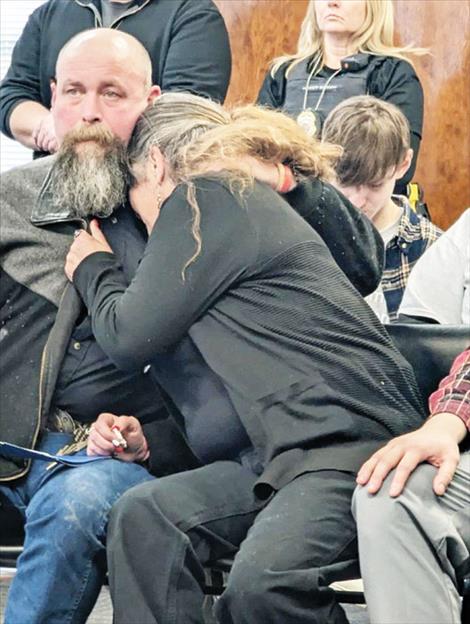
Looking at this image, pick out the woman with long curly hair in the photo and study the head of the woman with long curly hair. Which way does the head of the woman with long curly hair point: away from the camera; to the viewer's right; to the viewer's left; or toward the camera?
to the viewer's left

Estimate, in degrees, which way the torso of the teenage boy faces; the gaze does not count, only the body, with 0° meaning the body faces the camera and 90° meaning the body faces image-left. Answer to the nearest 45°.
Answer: approximately 45°

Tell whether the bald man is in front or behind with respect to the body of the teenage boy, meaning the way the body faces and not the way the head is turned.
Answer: in front

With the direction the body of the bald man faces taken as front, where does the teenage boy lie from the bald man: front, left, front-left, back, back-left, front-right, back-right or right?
back-left

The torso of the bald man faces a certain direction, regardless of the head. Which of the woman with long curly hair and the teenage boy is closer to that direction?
the woman with long curly hair

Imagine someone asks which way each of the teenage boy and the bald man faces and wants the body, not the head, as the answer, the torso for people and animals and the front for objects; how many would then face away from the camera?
0

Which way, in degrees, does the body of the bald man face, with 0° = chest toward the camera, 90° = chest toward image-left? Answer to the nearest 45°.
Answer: approximately 0°

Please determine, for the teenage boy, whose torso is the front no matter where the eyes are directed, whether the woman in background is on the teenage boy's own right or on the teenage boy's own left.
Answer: on the teenage boy's own right

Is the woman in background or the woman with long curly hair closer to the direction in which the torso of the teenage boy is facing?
the woman with long curly hair
